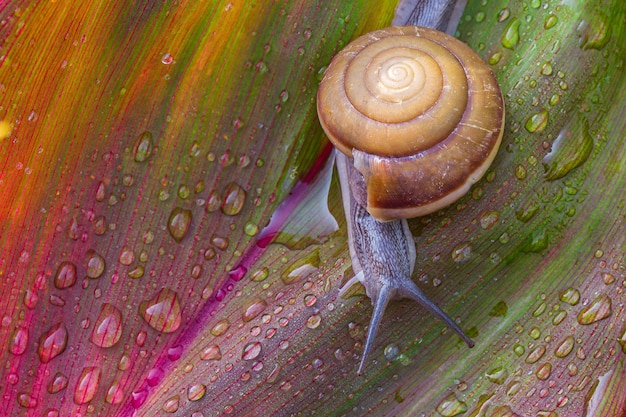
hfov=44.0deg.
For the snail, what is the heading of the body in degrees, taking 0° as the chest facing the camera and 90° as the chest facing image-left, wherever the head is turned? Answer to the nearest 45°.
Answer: approximately 0°
